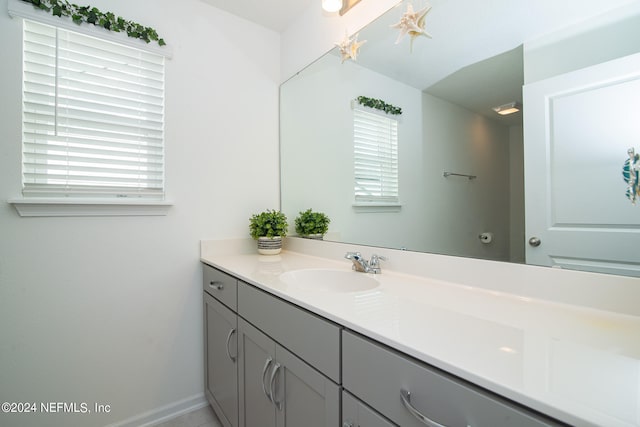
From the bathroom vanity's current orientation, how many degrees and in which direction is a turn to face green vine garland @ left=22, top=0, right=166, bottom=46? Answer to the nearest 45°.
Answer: approximately 45° to its right

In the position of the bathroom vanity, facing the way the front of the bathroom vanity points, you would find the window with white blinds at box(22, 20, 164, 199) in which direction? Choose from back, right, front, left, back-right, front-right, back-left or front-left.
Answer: front-right

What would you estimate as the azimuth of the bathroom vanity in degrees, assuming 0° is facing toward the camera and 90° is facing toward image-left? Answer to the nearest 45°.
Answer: approximately 45°

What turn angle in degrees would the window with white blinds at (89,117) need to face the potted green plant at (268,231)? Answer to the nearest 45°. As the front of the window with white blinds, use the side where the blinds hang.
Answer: approximately 45° to its left

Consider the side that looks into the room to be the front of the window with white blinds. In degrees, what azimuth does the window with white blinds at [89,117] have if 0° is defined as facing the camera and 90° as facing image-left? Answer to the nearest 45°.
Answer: approximately 315°

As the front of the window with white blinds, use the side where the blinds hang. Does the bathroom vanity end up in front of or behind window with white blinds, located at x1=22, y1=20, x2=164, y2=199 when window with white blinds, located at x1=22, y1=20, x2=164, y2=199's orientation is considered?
in front

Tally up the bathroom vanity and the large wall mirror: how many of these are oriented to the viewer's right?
0

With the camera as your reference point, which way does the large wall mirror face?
facing the viewer and to the left of the viewer
